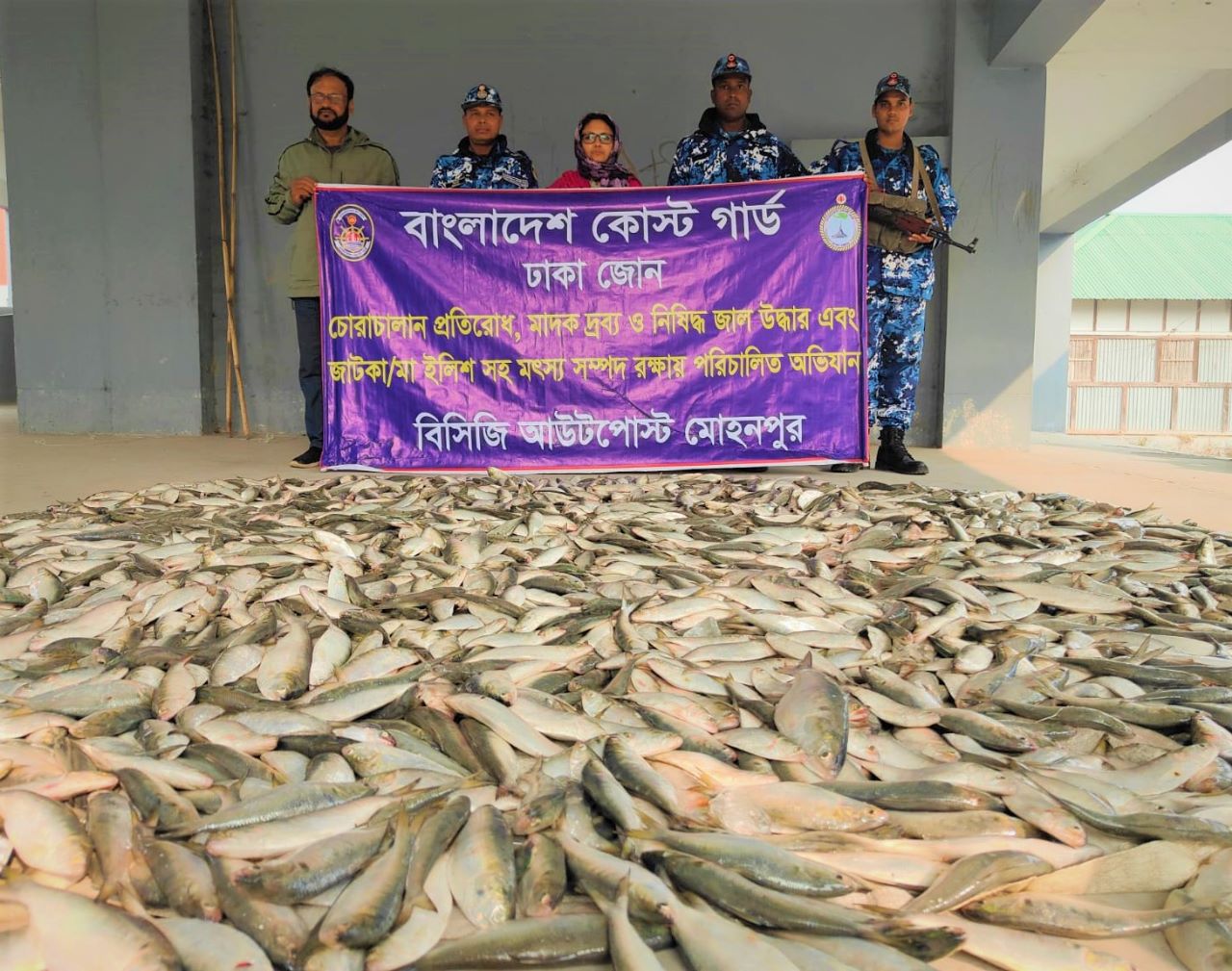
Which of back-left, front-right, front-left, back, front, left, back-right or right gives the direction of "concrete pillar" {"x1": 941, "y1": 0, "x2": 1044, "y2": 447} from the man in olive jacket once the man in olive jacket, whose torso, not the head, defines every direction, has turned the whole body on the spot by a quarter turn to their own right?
back

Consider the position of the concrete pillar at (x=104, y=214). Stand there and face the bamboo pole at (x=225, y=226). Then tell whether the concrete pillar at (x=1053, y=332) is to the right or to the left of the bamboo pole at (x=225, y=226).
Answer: left

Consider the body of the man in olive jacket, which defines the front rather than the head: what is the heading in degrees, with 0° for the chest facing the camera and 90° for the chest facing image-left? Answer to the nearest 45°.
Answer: approximately 0°

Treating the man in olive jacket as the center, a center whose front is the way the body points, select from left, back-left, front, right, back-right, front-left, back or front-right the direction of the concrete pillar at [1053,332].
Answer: back-left

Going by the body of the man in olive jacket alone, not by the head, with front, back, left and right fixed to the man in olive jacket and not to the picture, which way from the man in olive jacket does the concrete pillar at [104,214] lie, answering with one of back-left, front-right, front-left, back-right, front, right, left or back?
back-right

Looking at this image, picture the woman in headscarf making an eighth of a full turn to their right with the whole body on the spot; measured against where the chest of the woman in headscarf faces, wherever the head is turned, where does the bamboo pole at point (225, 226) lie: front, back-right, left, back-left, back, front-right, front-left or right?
right

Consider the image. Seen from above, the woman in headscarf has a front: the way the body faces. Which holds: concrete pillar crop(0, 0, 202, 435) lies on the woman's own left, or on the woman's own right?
on the woman's own right

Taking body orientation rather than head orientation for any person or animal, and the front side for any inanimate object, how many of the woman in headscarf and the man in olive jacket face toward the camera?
2

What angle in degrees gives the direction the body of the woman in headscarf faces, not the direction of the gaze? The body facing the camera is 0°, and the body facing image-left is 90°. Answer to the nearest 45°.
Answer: approximately 0°
